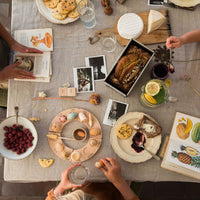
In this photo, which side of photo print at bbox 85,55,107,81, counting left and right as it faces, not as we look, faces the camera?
front

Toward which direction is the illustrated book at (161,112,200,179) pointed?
toward the camera
